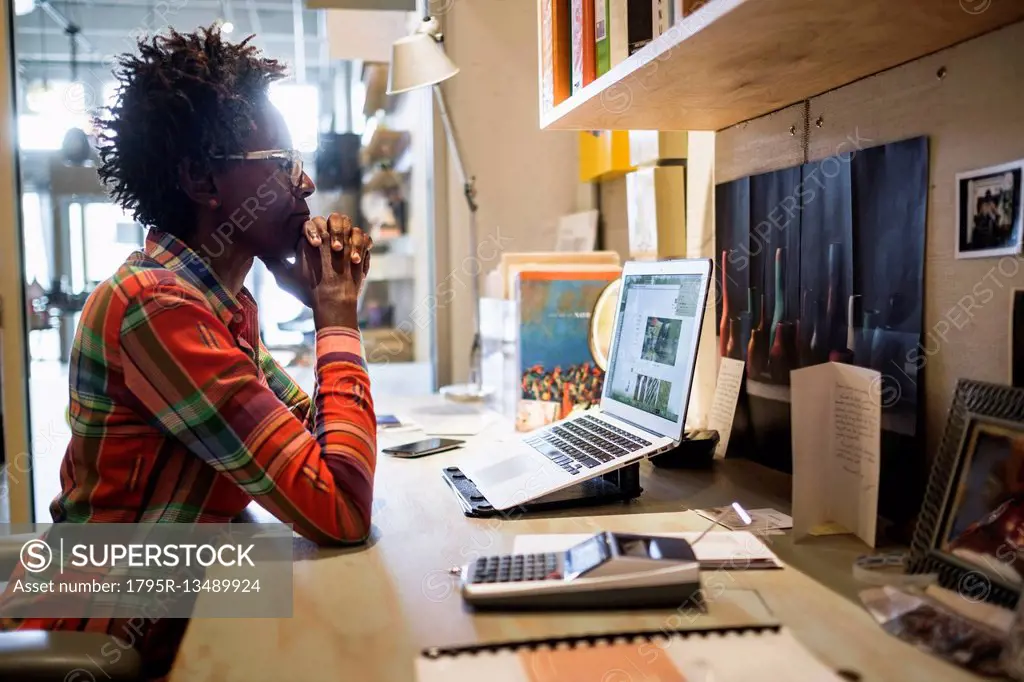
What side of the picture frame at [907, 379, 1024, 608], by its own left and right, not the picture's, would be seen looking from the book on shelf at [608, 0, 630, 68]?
right

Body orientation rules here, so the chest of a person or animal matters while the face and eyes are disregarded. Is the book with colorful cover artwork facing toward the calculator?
yes

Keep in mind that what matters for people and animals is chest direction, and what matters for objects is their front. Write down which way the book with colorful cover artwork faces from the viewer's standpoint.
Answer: facing the viewer

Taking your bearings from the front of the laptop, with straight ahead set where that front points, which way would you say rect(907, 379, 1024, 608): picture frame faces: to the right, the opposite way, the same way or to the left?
the same way

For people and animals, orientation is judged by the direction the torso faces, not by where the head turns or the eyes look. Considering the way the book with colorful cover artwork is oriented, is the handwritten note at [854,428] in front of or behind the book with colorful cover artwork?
in front

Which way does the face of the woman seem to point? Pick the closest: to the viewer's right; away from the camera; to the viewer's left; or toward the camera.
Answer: to the viewer's right

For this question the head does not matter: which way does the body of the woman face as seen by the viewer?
to the viewer's right

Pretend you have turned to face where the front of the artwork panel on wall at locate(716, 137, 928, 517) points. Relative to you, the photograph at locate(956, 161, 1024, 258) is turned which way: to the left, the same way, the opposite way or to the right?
the same way
